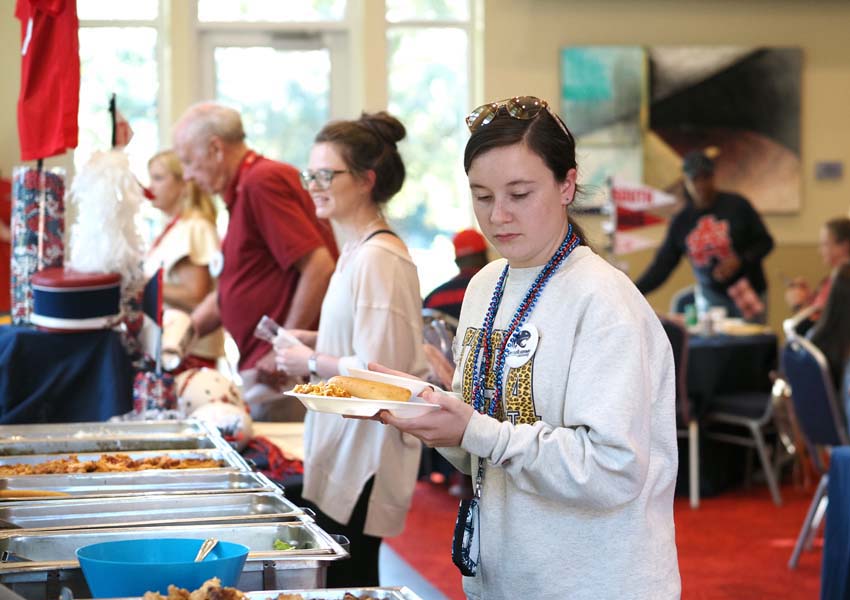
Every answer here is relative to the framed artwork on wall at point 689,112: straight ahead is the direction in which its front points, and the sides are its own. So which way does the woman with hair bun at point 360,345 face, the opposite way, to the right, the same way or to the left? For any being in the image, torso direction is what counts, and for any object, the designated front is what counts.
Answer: to the right

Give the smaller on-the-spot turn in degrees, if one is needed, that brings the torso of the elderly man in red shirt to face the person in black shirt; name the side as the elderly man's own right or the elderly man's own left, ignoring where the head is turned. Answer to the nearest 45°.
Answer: approximately 135° to the elderly man's own right

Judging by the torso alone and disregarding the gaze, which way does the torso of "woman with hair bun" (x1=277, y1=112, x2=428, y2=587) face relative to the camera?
to the viewer's left

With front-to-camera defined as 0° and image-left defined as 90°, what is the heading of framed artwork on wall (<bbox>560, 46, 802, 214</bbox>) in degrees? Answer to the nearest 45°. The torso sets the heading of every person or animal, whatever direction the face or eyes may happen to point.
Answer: approximately 0°

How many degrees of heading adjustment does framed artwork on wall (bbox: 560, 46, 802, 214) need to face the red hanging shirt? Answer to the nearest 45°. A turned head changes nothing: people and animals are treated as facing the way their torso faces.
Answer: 0° — it already faces it

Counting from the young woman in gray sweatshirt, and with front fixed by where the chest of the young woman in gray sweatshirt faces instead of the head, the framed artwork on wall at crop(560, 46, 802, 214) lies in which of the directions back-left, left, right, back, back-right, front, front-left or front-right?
back-right

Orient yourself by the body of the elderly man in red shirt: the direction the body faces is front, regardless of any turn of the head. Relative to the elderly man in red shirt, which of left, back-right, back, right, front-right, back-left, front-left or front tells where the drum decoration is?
front-left

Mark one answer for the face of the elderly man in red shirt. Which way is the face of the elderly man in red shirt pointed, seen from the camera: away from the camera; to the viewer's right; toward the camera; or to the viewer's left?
to the viewer's left

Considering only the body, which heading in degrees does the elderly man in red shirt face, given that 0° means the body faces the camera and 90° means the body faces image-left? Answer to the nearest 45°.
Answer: approximately 90°

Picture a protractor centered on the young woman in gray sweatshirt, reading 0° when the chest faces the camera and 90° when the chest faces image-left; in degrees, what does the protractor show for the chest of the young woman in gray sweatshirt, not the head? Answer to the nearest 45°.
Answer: approximately 45°

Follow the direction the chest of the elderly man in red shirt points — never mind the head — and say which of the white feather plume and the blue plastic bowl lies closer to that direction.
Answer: the white feather plume

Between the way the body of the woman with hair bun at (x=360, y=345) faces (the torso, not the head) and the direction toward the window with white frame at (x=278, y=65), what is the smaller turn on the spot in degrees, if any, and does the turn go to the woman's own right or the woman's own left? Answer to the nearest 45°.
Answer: approximately 90° to the woman's own right

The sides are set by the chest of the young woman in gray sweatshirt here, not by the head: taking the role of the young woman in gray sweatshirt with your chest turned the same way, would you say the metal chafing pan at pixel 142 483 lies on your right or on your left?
on your right

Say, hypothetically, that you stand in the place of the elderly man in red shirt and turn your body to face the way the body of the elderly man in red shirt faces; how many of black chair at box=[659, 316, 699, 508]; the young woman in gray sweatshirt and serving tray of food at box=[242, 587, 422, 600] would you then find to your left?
2

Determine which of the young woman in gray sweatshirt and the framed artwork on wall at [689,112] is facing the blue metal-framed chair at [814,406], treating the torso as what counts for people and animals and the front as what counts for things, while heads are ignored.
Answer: the framed artwork on wall

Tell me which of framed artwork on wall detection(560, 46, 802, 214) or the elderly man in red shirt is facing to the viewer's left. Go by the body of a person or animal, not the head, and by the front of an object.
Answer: the elderly man in red shirt
